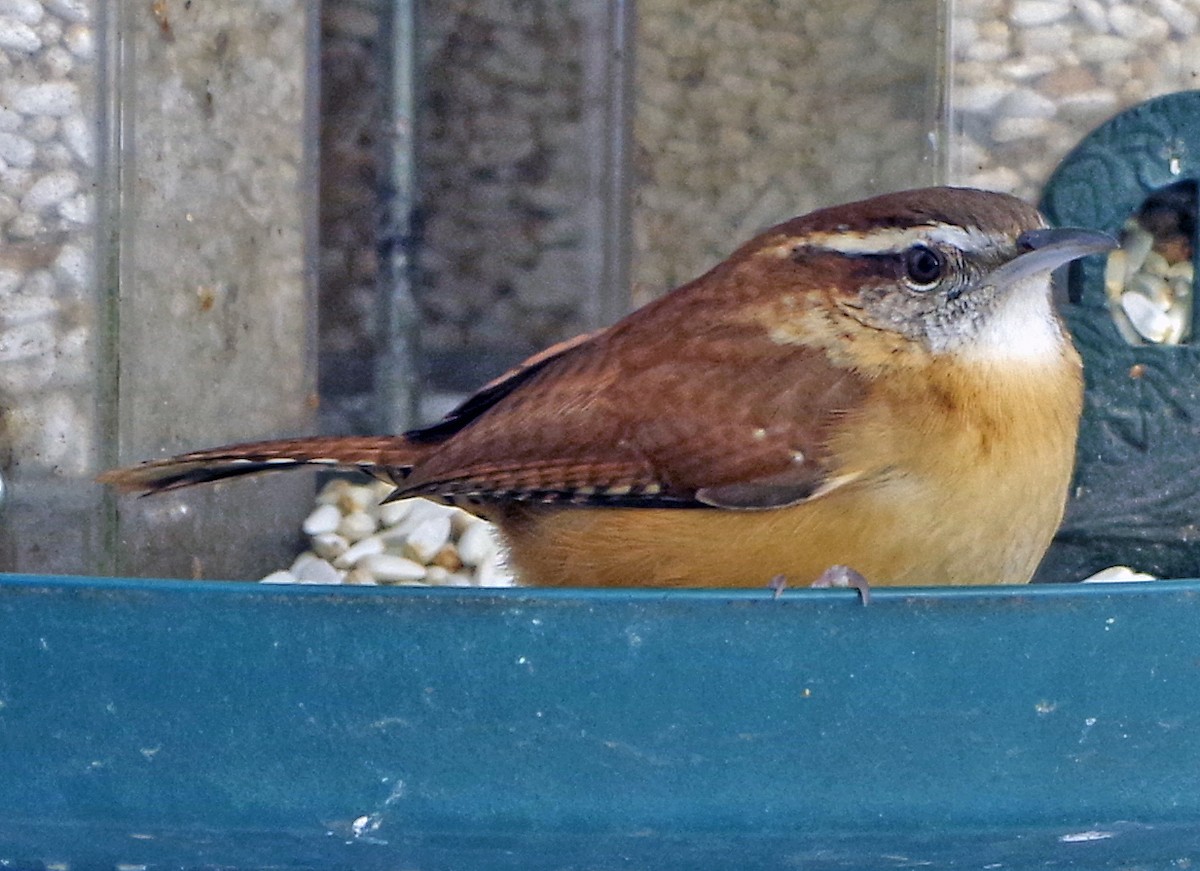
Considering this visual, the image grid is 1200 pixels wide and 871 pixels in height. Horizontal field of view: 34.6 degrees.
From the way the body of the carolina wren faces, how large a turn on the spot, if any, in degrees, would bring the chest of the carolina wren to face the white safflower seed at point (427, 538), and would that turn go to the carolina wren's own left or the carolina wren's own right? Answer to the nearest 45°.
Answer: approximately 135° to the carolina wren's own left

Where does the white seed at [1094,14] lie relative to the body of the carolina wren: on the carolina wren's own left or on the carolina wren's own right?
on the carolina wren's own left

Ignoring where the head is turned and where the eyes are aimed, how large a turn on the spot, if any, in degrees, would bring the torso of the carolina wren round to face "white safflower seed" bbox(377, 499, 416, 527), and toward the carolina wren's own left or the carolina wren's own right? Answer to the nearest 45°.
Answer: approximately 135° to the carolina wren's own left

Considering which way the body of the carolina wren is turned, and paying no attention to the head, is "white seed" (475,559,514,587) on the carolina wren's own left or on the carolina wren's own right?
on the carolina wren's own left

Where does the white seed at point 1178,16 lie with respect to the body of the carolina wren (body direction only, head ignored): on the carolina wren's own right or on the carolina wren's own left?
on the carolina wren's own left

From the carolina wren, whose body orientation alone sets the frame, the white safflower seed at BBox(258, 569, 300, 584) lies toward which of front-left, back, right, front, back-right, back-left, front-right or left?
back-left

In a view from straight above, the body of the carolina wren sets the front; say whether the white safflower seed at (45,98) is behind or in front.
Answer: behind

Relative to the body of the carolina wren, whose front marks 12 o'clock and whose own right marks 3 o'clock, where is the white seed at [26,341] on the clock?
The white seed is roughly at 7 o'clock from the carolina wren.

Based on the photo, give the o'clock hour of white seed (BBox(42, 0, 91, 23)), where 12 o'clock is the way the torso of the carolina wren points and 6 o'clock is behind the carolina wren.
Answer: The white seed is roughly at 7 o'clock from the carolina wren.

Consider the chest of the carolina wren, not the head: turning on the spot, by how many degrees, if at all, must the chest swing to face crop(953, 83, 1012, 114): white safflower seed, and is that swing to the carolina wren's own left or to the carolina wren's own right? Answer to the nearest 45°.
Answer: approximately 45° to the carolina wren's own left

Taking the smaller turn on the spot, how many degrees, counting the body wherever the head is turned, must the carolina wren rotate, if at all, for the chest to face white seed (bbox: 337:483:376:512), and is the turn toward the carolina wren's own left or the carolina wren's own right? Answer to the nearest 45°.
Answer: approximately 135° to the carolina wren's own left

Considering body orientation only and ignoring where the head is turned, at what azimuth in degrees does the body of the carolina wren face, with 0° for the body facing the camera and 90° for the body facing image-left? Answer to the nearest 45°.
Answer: approximately 270°
